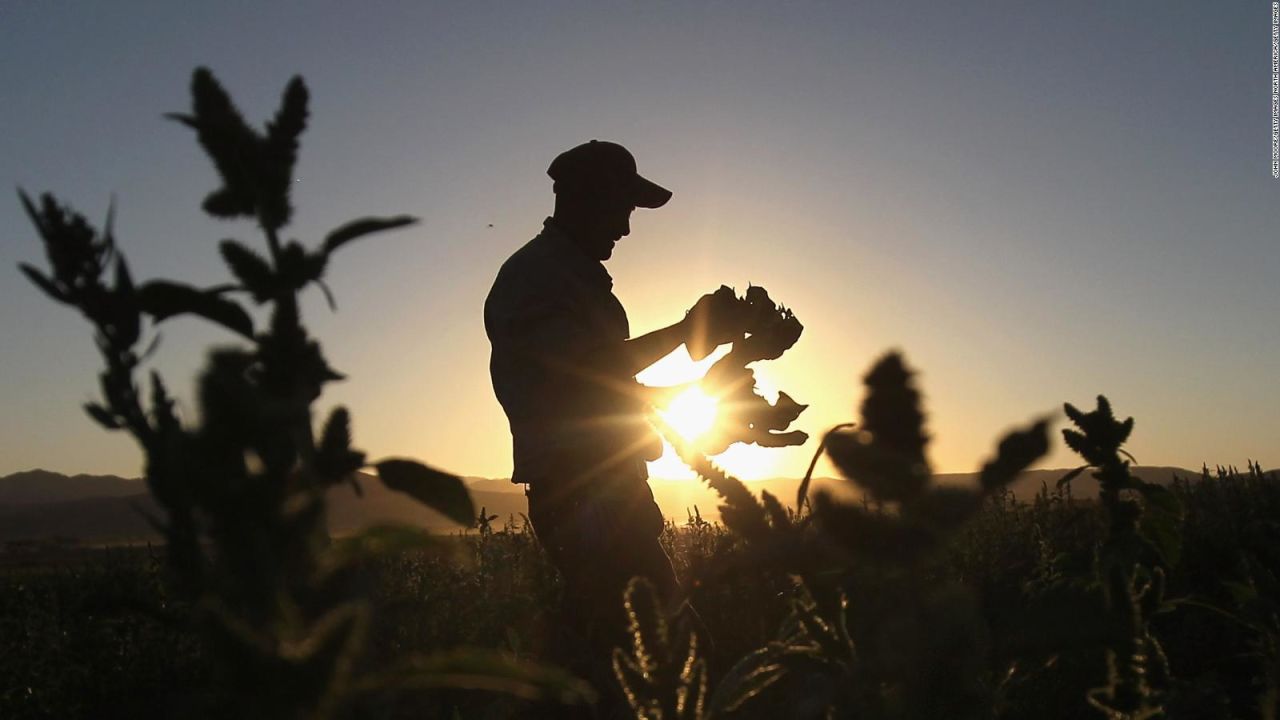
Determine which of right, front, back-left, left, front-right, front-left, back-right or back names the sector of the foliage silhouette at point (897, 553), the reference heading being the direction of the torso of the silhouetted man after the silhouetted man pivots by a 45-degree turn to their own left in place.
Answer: back-right

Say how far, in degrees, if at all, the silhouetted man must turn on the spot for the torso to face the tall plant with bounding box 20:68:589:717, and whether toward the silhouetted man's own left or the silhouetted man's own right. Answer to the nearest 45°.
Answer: approximately 90° to the silhouetted man's own right

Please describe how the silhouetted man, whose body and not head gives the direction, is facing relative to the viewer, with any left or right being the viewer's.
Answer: facing to the right of the viewer

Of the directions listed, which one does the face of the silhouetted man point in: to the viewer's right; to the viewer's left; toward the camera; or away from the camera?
to the viewer's right
